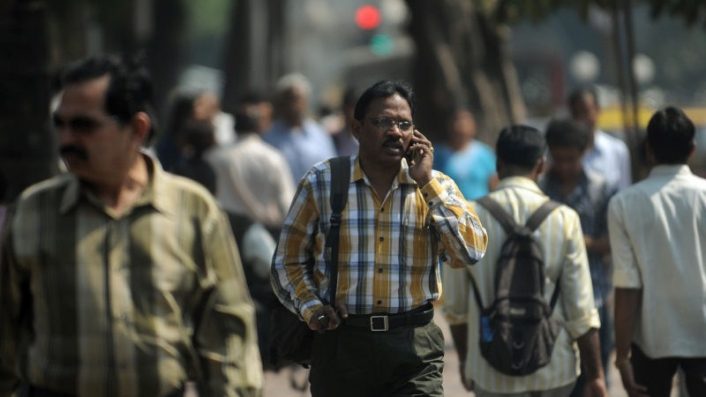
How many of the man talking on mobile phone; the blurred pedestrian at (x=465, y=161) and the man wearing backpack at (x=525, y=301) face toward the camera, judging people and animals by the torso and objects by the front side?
2

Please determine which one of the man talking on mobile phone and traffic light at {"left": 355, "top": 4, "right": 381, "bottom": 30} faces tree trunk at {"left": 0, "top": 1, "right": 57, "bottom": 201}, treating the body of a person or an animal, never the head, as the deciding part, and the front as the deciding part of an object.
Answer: the traffic light

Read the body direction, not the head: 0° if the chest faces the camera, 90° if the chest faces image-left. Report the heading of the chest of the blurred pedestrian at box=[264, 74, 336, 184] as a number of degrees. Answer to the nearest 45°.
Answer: approximately 0°

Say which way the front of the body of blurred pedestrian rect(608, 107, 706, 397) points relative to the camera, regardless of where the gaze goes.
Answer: away from the camera

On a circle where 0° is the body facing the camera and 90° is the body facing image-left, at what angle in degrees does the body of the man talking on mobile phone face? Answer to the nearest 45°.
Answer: approximately 0°

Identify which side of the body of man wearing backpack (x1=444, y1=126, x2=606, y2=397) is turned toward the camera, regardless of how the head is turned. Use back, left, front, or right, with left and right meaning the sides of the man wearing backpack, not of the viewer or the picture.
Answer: back

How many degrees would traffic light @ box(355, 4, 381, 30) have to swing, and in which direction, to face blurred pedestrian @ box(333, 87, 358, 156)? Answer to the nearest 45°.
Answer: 0° — it already faces them

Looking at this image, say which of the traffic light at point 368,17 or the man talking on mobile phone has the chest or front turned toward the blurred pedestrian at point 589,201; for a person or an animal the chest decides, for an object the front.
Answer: the traffic light

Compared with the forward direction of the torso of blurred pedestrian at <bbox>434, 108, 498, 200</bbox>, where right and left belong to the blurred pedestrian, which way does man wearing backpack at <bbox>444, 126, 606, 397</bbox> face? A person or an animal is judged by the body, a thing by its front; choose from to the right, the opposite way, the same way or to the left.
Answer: the opposite way

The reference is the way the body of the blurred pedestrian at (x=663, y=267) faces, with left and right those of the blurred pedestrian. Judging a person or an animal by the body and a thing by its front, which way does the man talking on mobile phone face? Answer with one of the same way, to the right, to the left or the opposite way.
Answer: the opposite way
